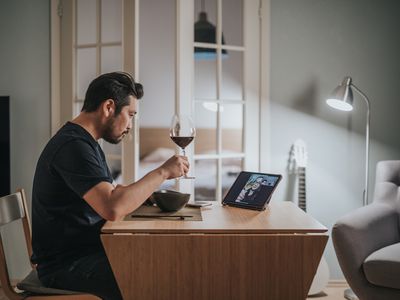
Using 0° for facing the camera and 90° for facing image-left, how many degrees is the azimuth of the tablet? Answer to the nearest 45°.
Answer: approximately 45°

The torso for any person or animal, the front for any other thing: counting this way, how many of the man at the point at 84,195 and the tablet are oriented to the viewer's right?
1

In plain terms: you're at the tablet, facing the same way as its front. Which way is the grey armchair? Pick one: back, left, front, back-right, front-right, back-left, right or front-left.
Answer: back

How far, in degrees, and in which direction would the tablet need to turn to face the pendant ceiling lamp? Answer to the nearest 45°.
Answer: approximately 135° to its right

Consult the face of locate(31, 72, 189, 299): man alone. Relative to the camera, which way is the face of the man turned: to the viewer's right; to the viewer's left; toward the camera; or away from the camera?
to the viewer's right

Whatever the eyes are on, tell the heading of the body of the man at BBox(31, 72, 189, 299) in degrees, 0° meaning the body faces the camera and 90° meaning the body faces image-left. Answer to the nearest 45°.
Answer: approximately 270°
